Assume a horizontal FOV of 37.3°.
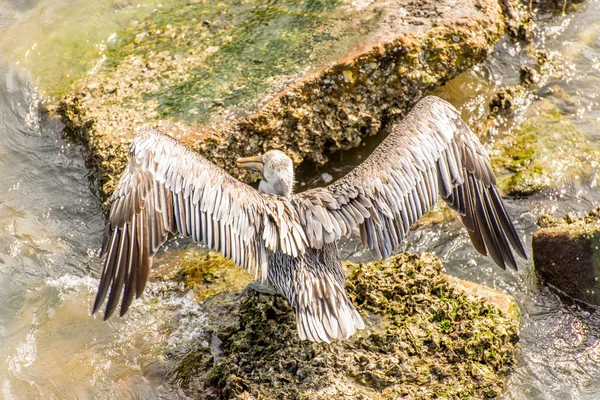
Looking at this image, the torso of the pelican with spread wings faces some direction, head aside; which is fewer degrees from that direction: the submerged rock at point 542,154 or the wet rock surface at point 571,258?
the submerged rock

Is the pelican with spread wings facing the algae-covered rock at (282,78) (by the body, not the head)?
yes

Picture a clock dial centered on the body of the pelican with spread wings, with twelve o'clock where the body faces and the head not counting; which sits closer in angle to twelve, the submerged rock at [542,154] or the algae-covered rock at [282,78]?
the algae-covered rock

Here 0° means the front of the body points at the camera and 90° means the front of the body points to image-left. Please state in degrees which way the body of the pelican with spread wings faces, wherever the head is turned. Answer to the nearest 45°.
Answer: approximately 180°

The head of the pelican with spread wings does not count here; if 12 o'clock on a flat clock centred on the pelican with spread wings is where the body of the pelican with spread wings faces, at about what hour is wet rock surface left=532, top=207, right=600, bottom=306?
The wet rock surface is roughly at 3 o'clock from the pelican with spread wings.

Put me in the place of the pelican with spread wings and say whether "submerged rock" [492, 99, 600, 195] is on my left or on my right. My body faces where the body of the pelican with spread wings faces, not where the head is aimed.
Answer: on my right
